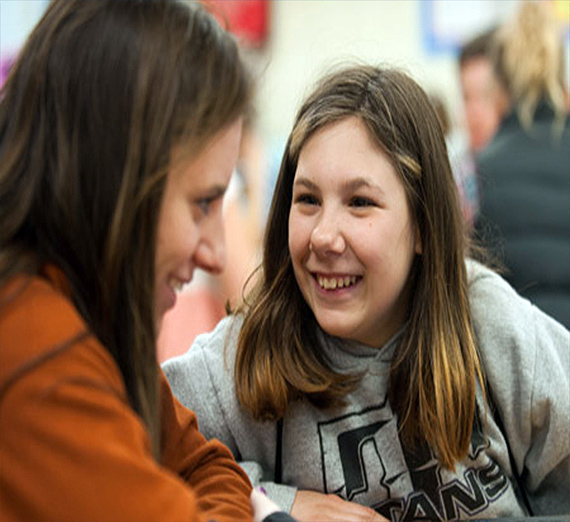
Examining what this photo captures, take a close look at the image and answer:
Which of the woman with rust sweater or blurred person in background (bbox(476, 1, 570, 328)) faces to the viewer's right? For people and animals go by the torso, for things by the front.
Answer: the woman with rust sweater

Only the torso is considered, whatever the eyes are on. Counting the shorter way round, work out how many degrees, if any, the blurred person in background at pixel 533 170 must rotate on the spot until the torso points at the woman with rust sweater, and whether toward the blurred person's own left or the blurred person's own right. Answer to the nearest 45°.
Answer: approximately 180°

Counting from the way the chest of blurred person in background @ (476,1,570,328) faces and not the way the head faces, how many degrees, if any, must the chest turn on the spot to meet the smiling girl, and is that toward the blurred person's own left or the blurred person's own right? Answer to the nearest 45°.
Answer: approximately 180°

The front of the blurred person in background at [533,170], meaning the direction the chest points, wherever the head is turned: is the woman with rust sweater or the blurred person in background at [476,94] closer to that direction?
the blurred person in background

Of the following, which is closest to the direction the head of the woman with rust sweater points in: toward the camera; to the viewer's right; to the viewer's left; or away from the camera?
to the viewer's right

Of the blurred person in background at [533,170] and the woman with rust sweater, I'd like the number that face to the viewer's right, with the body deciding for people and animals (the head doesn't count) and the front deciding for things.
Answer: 1

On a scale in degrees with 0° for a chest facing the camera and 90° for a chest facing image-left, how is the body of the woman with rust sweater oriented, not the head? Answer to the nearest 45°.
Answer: approximately 270°

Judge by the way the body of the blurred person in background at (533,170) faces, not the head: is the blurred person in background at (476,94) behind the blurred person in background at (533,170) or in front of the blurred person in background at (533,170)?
in front

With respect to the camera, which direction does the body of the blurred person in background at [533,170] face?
away from the camera

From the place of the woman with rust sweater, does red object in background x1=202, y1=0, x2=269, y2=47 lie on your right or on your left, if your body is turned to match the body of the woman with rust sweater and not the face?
on your left
